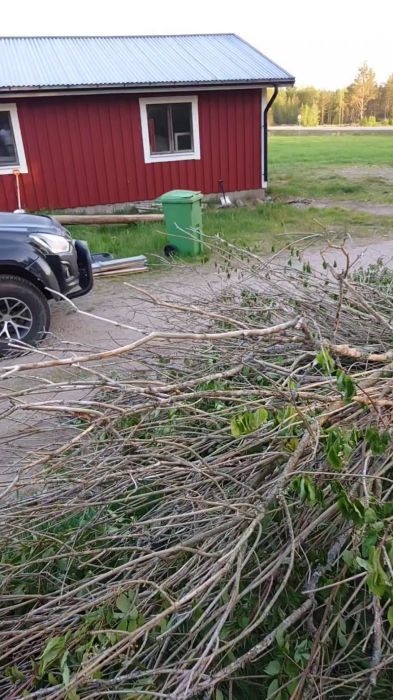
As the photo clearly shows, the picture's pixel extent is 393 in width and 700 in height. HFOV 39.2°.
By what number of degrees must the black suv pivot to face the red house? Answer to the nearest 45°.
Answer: approximately 90° to its left

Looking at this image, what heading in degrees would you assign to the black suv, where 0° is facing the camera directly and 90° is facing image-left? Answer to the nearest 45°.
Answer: approximately 270°

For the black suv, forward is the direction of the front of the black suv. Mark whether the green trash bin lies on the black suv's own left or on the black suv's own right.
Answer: on the black suv's own left

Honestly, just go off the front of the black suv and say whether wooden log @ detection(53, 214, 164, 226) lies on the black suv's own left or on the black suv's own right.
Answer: on the black suv's own left
